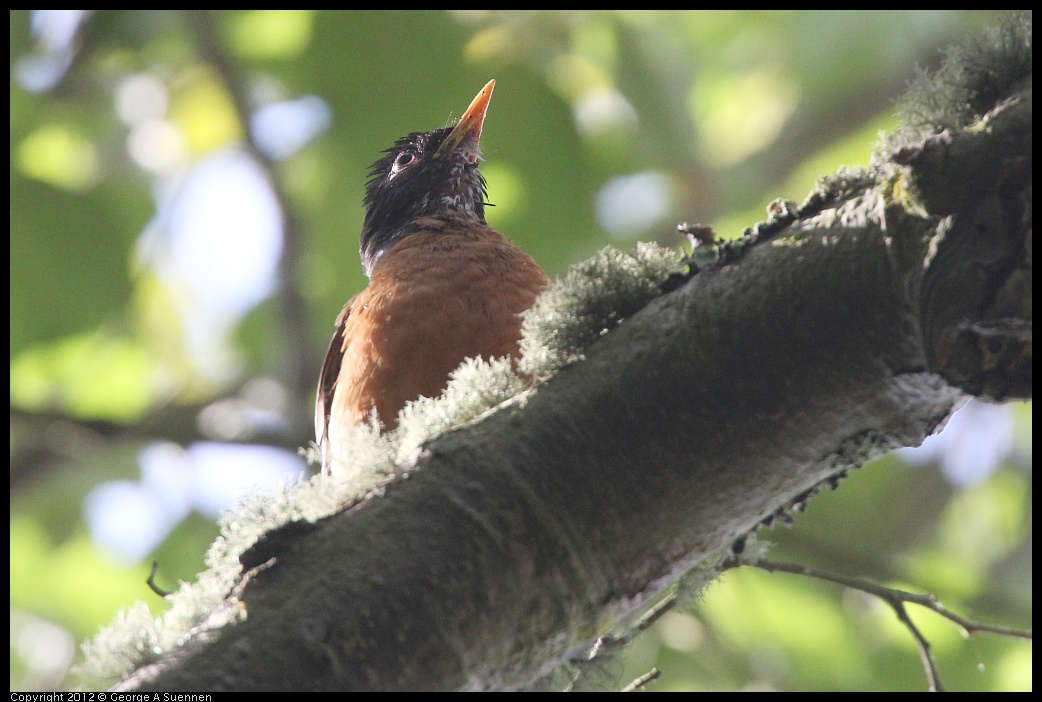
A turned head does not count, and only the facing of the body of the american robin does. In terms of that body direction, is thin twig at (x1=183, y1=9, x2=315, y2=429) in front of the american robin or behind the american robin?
behind

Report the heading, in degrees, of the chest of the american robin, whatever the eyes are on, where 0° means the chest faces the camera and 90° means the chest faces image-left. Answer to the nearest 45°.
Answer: approximately 315°
